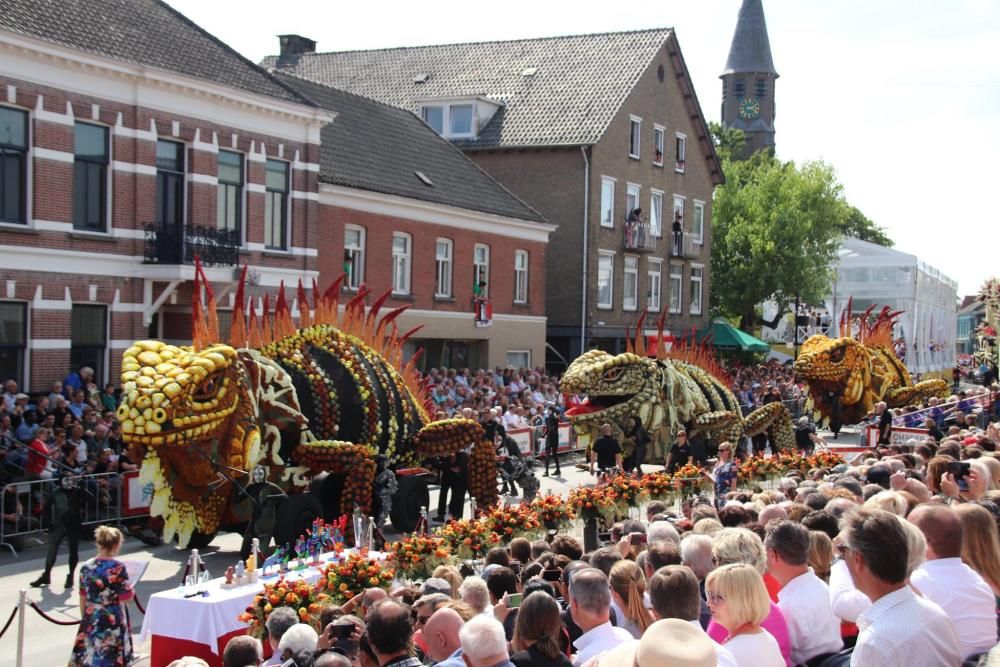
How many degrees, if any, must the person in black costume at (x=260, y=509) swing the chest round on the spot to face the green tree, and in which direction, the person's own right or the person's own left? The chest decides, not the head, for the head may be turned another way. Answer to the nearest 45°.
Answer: approximately 180°

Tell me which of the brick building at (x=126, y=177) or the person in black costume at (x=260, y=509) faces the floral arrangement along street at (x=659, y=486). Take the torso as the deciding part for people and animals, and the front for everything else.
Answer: the brick building

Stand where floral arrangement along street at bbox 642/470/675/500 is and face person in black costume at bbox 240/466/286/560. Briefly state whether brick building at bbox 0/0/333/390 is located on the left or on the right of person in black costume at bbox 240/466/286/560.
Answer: right

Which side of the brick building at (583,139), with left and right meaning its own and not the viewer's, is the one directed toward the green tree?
left

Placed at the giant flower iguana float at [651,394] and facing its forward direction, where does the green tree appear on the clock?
The green tree is roughly at 5 o'clock from the giant flower iguana float.

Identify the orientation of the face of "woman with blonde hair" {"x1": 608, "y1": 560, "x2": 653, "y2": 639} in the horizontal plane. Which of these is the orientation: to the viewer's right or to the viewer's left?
to the viewer's left

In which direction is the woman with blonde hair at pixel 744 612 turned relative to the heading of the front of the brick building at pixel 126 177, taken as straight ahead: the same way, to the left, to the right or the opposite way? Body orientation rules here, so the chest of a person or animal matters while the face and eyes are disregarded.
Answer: the opposite way

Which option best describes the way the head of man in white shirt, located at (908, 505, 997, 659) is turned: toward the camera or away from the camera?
away from the camera

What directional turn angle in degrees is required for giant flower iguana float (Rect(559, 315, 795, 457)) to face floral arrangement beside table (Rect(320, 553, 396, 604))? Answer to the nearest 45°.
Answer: approximately 45° to its left

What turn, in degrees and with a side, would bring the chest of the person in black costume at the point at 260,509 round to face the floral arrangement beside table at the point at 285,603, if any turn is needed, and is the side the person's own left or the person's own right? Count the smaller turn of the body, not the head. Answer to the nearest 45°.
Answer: approximately 45° to the person's own left
